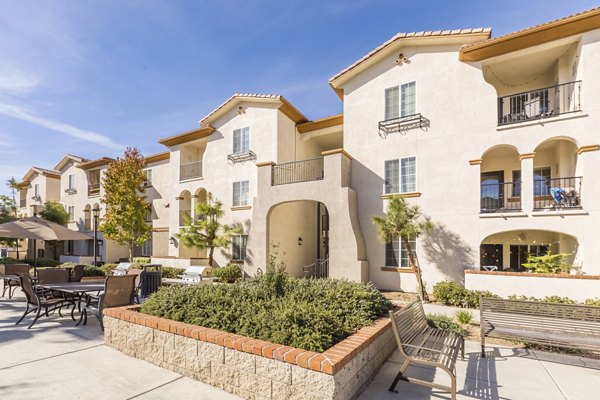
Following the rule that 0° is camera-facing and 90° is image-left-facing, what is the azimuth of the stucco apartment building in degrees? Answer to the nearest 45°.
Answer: approximately 45°

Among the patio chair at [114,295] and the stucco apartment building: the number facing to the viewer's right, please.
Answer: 0

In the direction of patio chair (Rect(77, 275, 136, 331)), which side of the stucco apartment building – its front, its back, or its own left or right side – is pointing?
front

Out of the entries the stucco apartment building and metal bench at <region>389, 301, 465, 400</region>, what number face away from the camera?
0

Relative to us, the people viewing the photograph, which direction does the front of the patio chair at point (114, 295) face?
facing away from the viewer and to the left of the viewer

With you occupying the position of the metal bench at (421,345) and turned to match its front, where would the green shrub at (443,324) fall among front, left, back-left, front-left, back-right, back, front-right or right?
back-left

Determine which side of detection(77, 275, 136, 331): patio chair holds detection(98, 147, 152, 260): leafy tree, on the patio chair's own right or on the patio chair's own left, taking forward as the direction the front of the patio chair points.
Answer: on the patio chair's own right

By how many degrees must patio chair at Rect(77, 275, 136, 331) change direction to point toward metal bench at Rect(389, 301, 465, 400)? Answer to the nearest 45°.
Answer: approximately 180°
